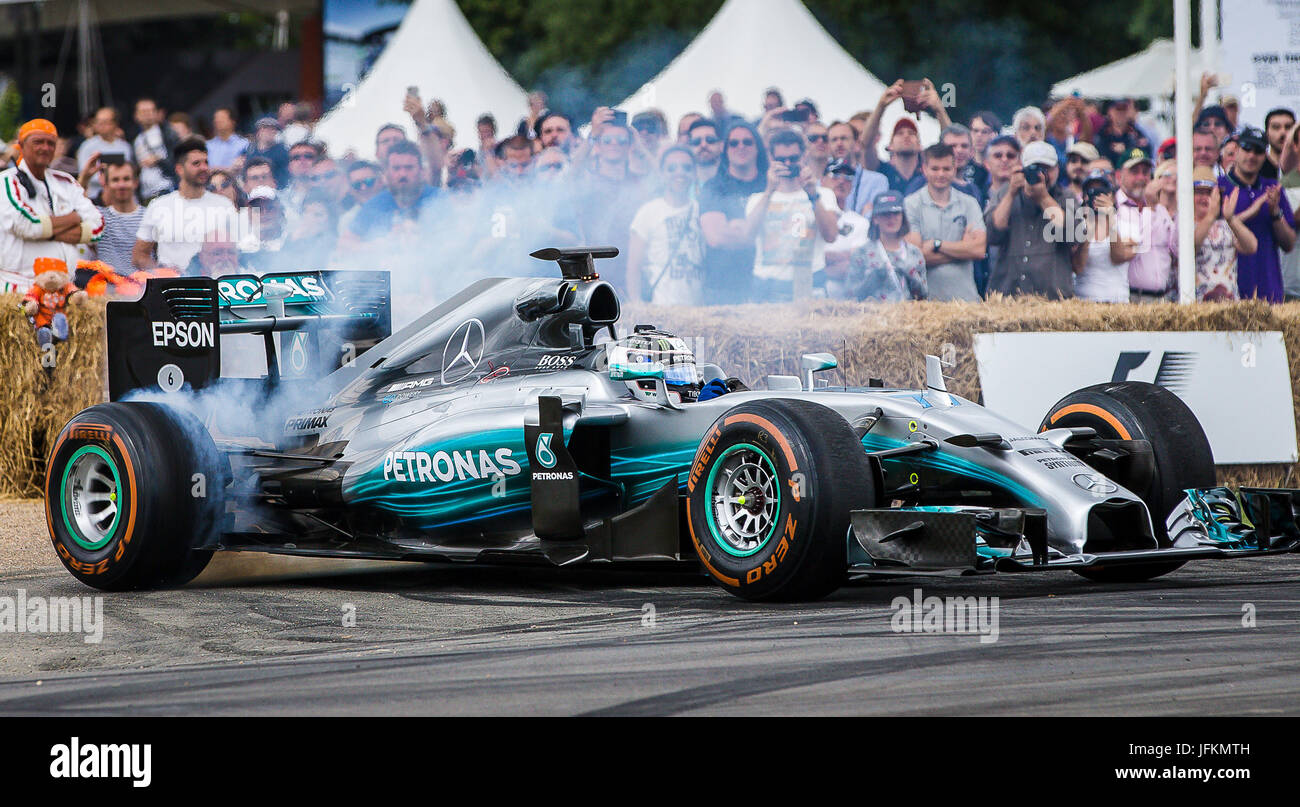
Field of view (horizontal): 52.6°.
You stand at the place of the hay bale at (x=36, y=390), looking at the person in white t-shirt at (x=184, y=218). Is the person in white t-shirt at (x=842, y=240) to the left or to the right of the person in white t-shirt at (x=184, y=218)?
right

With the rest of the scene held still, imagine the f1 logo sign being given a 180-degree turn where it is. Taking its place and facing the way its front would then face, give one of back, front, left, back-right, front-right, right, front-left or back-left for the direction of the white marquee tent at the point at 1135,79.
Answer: front

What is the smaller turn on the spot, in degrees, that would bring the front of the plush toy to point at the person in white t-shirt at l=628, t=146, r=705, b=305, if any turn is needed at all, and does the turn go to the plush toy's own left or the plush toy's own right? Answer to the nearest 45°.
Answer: approximately 90° to the plush toy's own left

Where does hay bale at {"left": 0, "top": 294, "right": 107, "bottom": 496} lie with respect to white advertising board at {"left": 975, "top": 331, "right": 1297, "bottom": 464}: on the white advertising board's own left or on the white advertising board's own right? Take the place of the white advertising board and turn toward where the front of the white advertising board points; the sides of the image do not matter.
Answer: on the white advertising board's own right

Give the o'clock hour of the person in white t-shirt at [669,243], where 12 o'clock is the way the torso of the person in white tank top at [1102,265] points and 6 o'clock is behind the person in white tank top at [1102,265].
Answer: the person in white t-shirt at [669,243] is roughly at 2 o'clock from the person in white tank top at [1102,265].

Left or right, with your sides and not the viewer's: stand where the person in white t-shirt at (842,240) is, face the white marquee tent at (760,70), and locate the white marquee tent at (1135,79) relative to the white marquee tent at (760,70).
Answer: right

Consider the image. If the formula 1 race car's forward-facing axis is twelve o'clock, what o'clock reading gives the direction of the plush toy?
The plush toy is roughly at 6 o'clock from the formula 1 race car.
